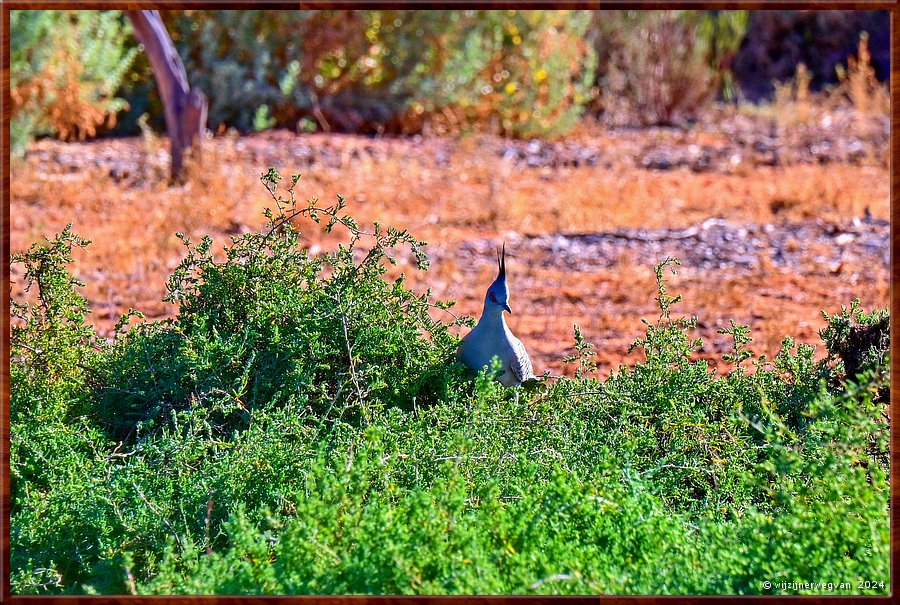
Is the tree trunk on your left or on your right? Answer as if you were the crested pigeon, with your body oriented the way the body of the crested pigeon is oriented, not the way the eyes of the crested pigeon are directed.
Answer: on your right

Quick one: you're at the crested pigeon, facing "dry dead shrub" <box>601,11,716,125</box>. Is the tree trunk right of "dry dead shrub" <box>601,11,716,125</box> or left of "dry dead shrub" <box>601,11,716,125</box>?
left

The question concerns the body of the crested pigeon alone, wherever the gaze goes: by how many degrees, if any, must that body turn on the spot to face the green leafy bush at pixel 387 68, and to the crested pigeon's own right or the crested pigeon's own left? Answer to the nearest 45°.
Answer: approximately 135° to the crested pigeon's own right

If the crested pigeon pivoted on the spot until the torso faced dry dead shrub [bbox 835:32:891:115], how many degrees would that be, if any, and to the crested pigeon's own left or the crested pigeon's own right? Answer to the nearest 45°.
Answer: approximately 180°

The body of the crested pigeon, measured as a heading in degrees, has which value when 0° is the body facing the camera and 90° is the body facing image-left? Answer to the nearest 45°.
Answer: approximately 45°

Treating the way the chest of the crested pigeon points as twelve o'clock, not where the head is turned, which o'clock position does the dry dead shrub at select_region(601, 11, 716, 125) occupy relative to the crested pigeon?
The dry dead shrub is roughly at 5 o'clock from the crested pigeon.

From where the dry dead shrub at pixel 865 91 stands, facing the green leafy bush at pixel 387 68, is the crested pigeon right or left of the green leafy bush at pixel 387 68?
left

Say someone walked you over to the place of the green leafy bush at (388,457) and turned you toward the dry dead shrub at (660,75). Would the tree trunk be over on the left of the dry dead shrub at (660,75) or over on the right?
left
